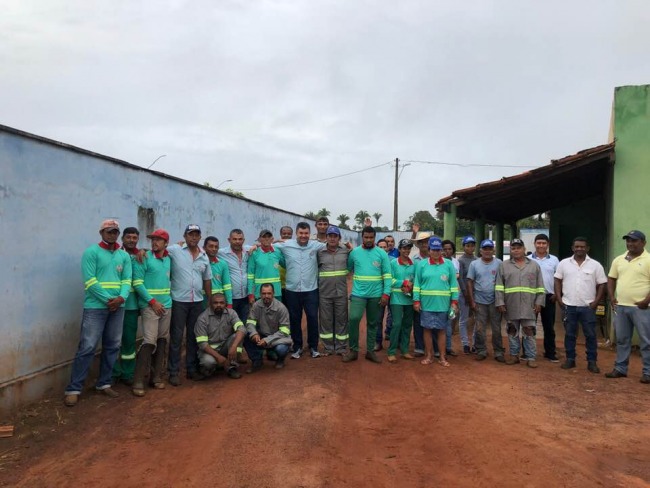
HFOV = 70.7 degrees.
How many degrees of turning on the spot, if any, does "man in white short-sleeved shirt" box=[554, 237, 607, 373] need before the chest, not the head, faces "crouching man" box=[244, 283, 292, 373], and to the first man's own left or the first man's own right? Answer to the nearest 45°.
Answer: approximately 45° to the first man's own right

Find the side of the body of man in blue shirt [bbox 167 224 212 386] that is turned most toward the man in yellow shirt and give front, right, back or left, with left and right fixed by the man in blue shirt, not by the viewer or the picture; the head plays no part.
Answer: left

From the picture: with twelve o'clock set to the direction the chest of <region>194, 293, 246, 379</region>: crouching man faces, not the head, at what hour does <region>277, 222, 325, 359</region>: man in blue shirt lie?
The man in blue shirt is roughly at 8 o'clock from the crouching man.

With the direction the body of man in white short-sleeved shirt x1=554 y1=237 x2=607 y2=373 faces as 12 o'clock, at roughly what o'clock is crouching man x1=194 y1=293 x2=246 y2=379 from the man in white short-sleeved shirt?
The crouching man is roughly at 2 o'clock from the man in white short-sleeved shirt.

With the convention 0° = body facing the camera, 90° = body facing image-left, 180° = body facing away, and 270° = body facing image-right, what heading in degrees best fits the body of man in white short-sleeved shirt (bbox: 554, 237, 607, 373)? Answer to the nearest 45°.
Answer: approximately 0°

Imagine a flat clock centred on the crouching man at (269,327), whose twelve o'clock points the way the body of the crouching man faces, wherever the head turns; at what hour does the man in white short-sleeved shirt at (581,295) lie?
The man in white short-sleeved shirt is roughly at 9 o'clock from the crouching man.

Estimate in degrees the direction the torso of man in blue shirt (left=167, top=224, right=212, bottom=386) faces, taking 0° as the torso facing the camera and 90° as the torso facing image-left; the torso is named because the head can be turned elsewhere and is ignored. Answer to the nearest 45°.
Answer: approximately 0°

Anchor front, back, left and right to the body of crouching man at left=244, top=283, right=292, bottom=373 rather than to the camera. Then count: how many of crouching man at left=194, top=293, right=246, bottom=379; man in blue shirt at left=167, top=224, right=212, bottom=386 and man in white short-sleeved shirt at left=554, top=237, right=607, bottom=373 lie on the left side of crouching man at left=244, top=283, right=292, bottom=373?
1
